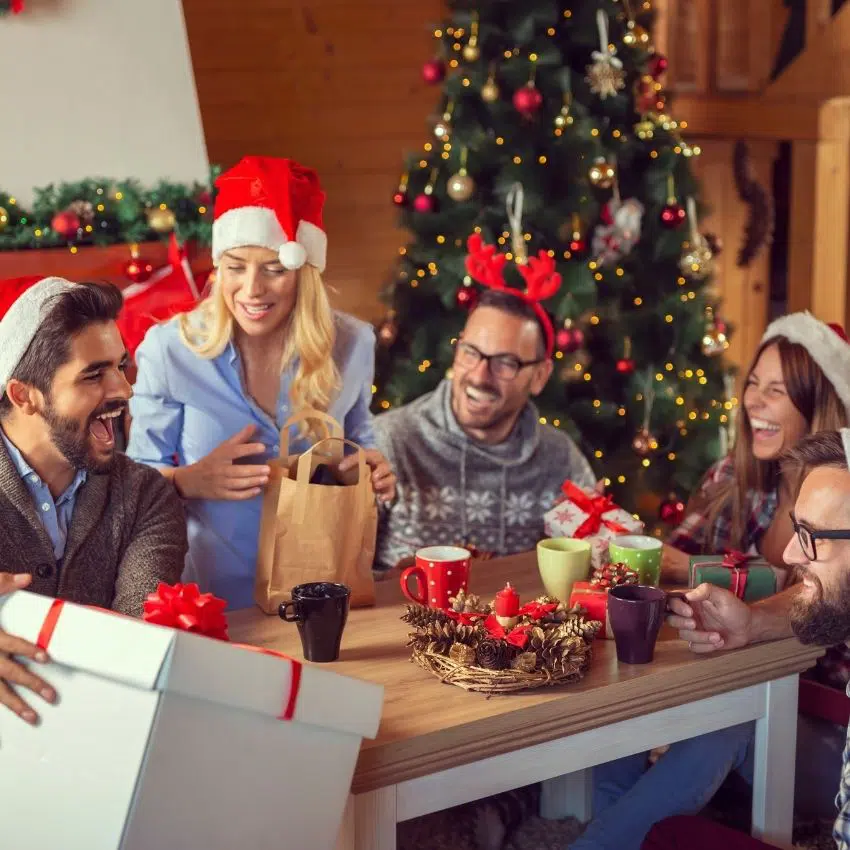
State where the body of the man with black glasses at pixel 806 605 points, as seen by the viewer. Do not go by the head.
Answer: to the viewer's left

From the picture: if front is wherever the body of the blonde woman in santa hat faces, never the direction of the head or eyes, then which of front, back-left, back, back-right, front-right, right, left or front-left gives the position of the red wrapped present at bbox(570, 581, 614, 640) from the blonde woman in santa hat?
front-left

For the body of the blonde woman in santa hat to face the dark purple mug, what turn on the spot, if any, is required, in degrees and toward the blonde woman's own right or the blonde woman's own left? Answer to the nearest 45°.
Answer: approximately 45° to the blonde woman's own left

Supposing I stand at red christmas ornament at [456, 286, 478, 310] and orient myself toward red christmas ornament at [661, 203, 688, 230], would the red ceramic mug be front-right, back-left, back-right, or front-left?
back-right

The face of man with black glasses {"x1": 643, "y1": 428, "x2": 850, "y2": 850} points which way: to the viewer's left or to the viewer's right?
to the viewer's left

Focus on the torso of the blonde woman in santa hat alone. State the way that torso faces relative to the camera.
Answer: toward the camera

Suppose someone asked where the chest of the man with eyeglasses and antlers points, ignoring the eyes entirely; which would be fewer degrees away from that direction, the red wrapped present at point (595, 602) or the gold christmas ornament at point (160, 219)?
the red wrapped present

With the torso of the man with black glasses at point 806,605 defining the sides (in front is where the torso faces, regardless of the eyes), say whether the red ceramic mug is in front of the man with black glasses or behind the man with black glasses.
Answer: in front

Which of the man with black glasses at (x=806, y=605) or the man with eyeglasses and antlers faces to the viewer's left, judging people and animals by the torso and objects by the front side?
the man with black glasses

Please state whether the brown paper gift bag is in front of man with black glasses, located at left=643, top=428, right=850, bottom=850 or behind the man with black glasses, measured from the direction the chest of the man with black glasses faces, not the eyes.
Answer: in front

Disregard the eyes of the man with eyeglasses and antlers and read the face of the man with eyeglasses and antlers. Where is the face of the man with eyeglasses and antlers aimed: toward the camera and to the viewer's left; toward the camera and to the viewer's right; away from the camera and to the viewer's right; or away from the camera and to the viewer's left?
toward the camera and to the viewer's left

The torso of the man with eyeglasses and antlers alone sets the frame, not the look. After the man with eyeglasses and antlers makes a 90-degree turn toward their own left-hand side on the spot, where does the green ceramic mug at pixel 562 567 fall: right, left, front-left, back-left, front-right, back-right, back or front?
right

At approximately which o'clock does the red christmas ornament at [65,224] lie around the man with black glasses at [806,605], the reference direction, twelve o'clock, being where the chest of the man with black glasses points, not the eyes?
The red christmas ornament is roughly at 1 o'clock from the man with black glasses.

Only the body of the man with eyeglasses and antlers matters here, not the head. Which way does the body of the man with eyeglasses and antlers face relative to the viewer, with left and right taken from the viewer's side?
facing the viewer

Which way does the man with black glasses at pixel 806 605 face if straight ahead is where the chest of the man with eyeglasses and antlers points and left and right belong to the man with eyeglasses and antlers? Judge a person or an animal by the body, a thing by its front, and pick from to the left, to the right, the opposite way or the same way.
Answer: to the right

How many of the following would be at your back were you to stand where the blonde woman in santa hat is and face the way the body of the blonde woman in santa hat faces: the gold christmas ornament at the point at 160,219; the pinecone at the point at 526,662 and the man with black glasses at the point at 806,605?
1

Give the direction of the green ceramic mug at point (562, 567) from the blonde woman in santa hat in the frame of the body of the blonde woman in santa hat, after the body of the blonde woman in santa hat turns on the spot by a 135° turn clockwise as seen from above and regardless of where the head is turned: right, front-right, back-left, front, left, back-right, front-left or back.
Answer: back
